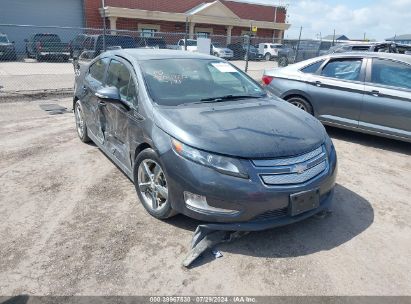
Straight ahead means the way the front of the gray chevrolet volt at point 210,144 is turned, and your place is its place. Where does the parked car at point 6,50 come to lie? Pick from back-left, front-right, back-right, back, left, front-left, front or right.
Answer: back

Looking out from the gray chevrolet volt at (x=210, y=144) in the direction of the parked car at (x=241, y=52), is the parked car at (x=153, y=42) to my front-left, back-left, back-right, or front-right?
front-left

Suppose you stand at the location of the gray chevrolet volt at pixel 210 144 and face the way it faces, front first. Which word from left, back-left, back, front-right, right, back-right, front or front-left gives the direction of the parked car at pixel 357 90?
left

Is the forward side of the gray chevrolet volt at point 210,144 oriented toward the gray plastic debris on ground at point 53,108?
no

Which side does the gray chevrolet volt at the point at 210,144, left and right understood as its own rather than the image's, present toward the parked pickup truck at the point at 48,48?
back

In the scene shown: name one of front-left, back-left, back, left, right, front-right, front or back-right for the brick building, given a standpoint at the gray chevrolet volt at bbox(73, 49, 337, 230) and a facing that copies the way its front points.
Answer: back-left

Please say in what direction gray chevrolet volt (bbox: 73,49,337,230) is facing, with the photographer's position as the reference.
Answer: facing the viewer and to the right of the viewer

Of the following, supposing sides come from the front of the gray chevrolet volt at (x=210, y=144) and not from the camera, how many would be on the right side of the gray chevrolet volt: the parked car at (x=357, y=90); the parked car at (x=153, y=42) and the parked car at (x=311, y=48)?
0

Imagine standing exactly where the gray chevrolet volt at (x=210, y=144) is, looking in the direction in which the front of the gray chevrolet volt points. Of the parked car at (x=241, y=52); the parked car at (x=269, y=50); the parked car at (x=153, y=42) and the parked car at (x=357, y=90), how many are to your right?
0

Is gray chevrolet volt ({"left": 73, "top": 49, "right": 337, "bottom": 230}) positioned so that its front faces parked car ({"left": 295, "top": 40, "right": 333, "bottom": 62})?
no

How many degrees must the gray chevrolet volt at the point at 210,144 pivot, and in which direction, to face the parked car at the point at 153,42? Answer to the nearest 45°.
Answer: approximately 135° to its left
